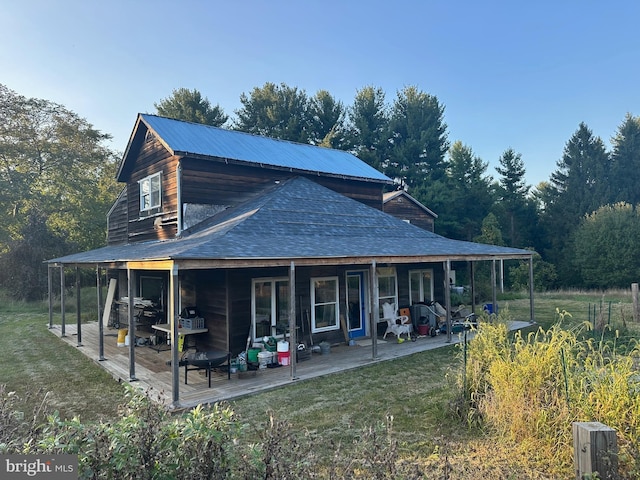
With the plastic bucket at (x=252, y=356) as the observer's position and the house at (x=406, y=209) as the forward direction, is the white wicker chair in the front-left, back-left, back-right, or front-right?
front-right

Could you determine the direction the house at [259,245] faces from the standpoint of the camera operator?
facing the viewer and to the right of the viewer
